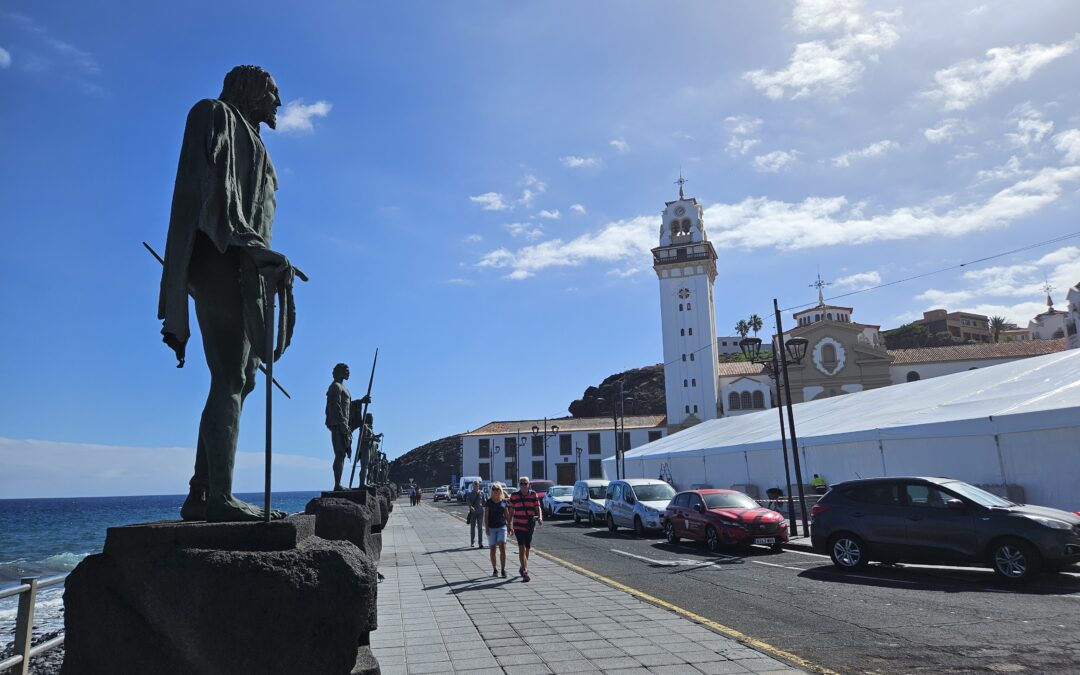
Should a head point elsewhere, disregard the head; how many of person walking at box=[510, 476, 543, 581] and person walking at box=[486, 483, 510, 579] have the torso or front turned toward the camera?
2

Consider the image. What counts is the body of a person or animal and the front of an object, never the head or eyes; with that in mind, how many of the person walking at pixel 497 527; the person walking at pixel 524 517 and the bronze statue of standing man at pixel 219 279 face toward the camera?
2

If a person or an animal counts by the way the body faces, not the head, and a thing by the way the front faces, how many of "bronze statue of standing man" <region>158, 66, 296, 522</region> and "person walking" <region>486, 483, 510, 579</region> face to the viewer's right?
1

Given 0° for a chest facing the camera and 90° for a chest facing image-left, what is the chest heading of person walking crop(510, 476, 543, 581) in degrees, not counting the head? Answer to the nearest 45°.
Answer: approximately 0°

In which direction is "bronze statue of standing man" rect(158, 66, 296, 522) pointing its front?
to the viewer's right

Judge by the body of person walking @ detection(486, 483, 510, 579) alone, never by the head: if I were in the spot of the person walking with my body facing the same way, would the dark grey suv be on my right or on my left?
on my left
